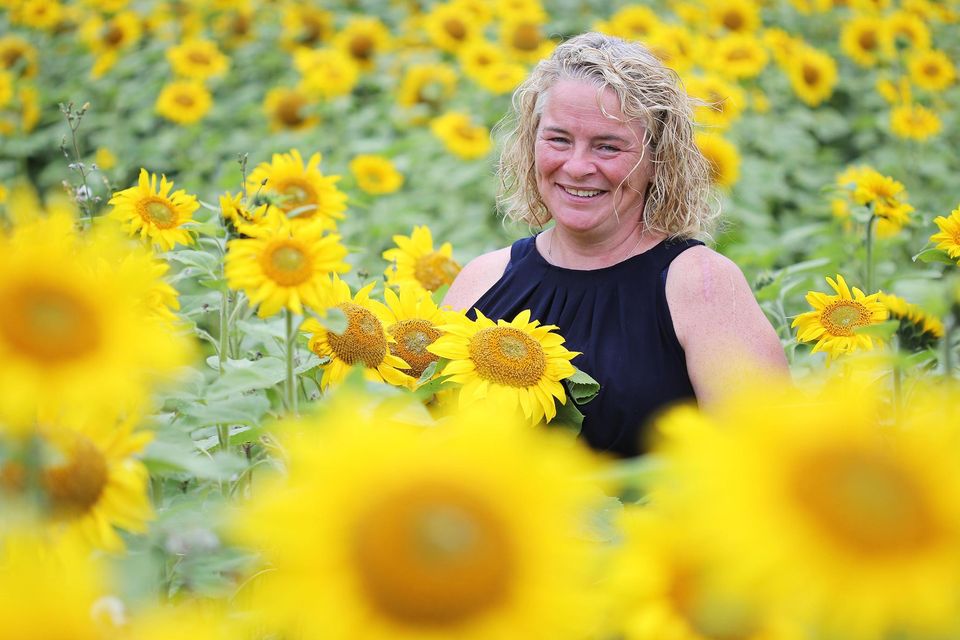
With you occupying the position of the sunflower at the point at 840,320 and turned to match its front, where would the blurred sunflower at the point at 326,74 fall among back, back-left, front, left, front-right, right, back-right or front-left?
back-right

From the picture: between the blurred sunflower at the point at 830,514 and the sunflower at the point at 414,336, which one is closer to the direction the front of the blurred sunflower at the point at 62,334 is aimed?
the blurred sunflower

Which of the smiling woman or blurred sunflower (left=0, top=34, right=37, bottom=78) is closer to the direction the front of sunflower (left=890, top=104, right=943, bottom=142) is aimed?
the smiling woman

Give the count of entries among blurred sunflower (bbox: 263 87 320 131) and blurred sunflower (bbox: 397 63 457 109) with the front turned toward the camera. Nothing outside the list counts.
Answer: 2

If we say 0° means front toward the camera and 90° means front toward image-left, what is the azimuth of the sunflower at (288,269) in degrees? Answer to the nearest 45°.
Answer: approximately 0°

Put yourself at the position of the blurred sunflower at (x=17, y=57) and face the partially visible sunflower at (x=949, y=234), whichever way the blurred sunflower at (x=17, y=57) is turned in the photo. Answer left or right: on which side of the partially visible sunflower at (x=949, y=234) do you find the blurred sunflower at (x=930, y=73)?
left

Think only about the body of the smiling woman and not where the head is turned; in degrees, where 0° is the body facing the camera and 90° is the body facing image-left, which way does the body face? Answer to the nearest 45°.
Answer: approximately 45°
